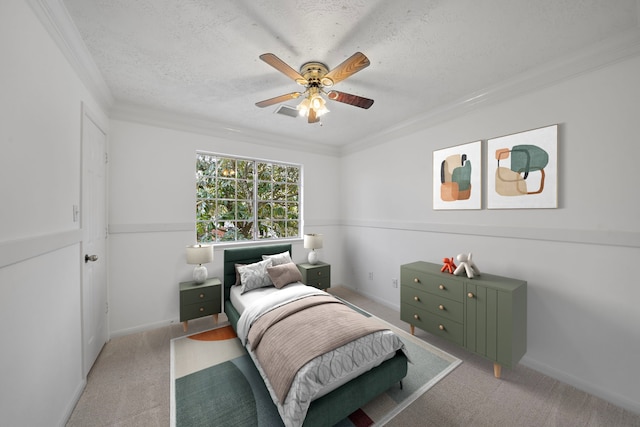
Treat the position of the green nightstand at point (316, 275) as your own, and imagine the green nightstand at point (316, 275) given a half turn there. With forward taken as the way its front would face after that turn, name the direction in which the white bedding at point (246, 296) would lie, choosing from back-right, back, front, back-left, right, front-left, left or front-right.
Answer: left

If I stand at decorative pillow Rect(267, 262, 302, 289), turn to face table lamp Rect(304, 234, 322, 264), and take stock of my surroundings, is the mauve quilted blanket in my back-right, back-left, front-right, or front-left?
back-right

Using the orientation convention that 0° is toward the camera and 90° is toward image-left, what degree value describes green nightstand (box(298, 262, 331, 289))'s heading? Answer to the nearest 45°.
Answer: approximately 315°

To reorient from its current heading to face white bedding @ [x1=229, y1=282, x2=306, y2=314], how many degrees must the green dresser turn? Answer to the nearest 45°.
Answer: approximately 45° to its right

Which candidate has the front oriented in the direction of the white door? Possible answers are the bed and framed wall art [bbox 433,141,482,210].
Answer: the framed wall art

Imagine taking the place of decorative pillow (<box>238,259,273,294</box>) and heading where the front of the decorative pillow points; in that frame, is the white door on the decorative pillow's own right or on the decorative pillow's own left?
on the decorative pillow's own right

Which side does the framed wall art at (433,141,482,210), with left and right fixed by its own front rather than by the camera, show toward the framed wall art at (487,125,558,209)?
left

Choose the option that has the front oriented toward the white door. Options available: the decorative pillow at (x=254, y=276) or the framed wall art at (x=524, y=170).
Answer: the framed wall art

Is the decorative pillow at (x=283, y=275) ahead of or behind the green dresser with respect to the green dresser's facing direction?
ahead

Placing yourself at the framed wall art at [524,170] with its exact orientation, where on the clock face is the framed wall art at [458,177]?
the framed wall art at [458,177] is roughly at 2 o'clock from the framed wall art at [524,170].

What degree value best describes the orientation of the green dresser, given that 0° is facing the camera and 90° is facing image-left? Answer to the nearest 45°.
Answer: approximately 45°

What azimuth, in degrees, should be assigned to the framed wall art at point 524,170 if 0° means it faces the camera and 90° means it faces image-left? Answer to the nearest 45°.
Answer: approximately 45°
